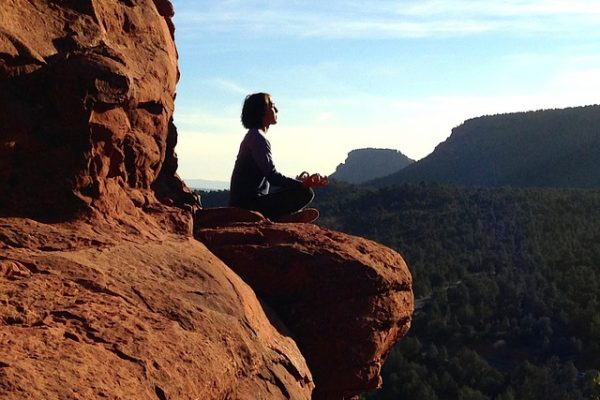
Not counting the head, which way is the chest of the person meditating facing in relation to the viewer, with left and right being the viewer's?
facing to the right of the viewer

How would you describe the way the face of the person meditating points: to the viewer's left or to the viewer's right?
to the viewer's right

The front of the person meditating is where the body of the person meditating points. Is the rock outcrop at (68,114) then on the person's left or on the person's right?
on the person's right

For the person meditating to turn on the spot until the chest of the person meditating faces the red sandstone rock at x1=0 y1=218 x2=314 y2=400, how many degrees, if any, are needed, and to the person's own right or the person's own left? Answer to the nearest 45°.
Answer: approximately 90° to the person's own right
